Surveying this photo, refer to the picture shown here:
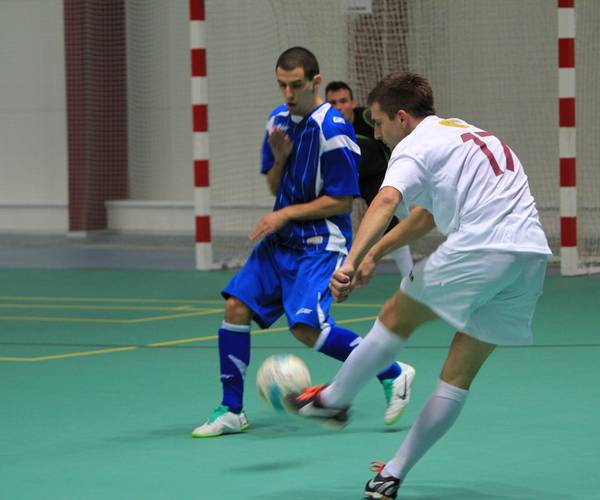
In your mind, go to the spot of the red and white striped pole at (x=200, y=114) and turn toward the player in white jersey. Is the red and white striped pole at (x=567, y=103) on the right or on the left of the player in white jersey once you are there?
left

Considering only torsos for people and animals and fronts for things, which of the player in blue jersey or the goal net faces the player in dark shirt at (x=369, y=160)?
the goal net

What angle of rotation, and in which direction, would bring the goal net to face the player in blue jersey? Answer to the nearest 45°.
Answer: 0° — it already faces them

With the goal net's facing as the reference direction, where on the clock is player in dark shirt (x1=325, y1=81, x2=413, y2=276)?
The player in dark shirt is roughly at 12 o'clock from the goal net.

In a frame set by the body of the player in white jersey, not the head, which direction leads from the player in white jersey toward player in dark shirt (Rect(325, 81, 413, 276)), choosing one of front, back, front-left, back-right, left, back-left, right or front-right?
front-right

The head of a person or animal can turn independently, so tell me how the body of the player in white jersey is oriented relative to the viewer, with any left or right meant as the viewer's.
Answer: facing away from the viewer and to the left of the viewer

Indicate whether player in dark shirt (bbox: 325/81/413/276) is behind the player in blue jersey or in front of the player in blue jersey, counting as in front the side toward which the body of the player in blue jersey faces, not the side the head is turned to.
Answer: behind
